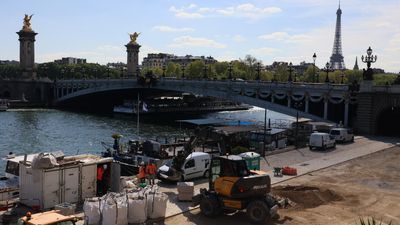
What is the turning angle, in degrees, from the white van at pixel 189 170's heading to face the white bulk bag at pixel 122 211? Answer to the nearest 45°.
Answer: approximately 45° to its left

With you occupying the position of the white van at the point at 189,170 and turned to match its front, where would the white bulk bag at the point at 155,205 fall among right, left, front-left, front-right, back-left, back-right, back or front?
front-left

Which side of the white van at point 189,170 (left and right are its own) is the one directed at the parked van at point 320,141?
back

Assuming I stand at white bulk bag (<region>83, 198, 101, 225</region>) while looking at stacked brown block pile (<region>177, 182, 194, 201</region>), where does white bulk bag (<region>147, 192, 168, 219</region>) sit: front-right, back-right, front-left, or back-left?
front-right

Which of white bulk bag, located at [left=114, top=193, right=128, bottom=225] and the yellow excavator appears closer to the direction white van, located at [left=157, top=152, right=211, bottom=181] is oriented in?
the white bulk bag

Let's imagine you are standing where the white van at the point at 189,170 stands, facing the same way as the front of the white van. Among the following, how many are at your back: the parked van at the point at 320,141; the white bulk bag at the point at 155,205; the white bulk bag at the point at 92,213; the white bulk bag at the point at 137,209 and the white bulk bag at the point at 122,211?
1

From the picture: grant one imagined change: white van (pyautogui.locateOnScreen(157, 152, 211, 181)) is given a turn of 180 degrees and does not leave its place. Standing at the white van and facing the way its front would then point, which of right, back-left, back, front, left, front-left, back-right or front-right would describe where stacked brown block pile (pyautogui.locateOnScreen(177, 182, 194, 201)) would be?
back-right

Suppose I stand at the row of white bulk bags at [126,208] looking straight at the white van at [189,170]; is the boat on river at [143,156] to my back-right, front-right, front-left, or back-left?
front-left

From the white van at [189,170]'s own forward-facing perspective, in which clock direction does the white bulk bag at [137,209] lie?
The white bulk bag is roughly at 11 o'clock from the white van.

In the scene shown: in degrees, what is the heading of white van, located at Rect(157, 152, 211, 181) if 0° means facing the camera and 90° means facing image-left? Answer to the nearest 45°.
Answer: approximately 45°

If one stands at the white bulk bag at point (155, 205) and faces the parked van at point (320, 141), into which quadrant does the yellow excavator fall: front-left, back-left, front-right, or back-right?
front-right
